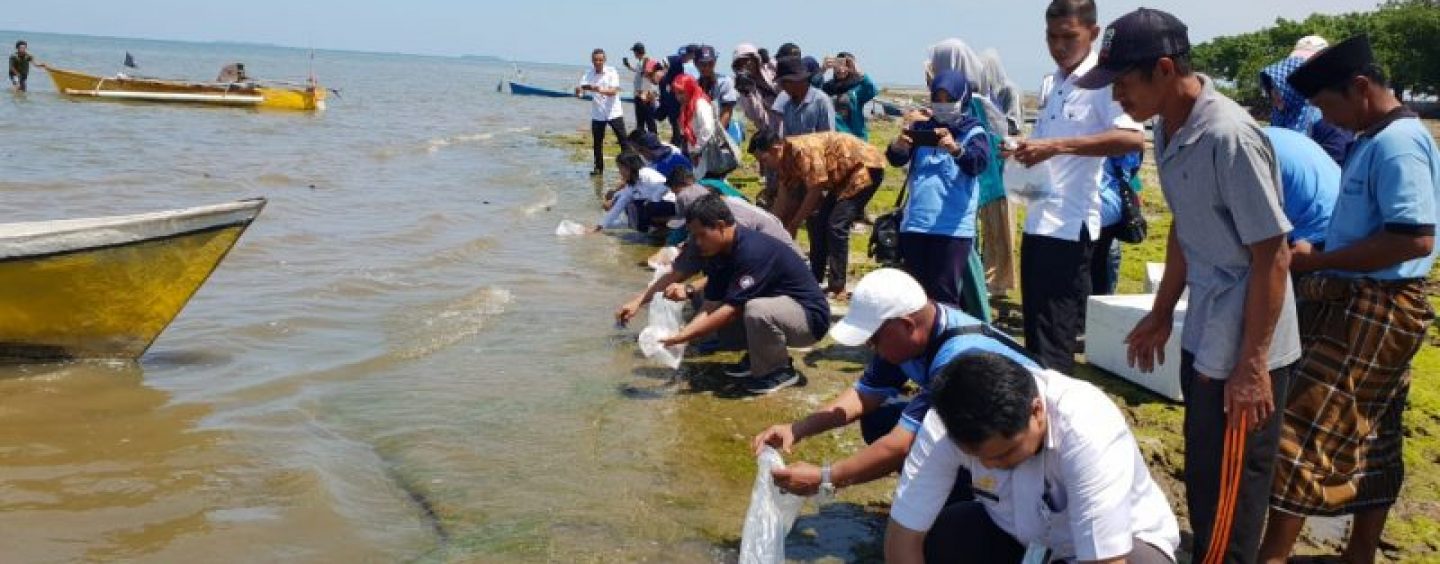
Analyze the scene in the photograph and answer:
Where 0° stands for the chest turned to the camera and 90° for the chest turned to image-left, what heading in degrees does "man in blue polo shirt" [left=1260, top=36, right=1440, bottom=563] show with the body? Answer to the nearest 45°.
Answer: approximately 90°

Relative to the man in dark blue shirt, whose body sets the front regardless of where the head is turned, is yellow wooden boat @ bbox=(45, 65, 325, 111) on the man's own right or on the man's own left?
on the man's own right

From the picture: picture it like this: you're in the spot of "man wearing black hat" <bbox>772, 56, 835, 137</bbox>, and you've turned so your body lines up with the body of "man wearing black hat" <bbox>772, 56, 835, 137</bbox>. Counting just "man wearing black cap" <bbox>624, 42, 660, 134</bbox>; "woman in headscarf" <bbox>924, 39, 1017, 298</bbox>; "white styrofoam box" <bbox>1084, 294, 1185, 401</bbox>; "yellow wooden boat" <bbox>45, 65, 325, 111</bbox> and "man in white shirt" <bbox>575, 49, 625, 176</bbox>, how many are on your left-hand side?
2

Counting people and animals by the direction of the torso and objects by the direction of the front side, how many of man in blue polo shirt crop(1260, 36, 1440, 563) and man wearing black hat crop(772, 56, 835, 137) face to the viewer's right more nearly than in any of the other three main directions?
0

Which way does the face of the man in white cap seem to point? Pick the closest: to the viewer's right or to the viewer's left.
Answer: to the viewer's left

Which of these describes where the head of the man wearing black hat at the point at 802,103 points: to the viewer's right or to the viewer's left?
to the viewer's left

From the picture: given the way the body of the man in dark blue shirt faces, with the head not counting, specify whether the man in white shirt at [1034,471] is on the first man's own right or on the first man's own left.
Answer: on the first man's own left

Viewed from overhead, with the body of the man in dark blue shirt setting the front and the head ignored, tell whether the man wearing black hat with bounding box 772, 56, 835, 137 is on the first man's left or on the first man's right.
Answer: on the first man's right

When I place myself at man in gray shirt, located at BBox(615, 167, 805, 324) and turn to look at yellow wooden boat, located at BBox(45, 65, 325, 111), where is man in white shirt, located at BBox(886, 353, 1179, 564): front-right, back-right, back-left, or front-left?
back-left

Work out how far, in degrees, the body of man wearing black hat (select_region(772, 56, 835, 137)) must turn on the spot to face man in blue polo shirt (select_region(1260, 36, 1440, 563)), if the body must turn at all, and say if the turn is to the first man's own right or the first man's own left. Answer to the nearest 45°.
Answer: approximately 45° to the first man's own left

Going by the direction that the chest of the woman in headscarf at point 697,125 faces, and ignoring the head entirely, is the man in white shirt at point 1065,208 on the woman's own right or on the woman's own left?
on the woman's own left

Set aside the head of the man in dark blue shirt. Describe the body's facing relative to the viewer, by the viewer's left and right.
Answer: facing to the left of the viewer

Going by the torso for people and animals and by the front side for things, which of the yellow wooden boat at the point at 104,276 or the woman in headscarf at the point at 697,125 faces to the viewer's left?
the woman in headscarf

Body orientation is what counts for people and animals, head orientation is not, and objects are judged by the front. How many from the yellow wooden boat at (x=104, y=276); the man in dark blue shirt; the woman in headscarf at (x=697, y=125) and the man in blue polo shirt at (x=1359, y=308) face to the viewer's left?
3

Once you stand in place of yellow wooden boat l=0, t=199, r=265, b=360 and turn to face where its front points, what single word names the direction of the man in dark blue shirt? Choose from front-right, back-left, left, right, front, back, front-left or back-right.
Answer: front-right

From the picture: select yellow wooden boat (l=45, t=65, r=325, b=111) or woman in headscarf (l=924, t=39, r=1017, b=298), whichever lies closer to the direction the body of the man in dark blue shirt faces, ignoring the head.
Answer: the yellow wooden boat

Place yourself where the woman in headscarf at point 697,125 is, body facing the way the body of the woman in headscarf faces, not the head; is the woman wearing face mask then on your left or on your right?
on your left
